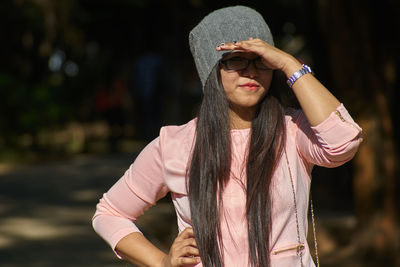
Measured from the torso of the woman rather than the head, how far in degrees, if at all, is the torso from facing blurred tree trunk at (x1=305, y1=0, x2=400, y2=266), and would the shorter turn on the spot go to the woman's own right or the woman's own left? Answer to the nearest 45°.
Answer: approximately 180°

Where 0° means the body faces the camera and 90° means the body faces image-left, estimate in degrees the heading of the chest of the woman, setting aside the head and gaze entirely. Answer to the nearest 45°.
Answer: approximately 0°
